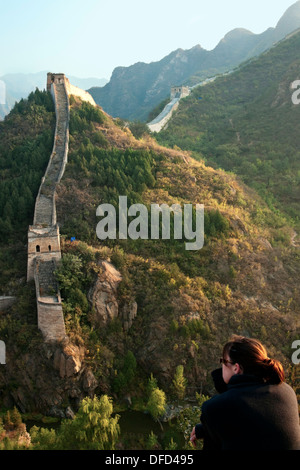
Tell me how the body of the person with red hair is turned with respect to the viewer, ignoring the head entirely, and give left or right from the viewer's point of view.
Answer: facing away from the viewer and to the left of the viewer

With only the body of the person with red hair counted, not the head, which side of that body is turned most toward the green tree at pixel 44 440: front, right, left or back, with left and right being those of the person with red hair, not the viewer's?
front

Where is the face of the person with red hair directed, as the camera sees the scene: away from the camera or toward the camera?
away from the camera

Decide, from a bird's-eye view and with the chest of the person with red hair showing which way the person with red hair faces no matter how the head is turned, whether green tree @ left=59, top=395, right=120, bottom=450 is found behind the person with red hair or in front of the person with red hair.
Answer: in front

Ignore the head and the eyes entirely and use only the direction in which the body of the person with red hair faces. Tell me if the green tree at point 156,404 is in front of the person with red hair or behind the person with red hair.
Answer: in front

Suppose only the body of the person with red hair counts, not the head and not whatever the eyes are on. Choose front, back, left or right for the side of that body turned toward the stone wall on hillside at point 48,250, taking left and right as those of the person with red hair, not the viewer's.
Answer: front
